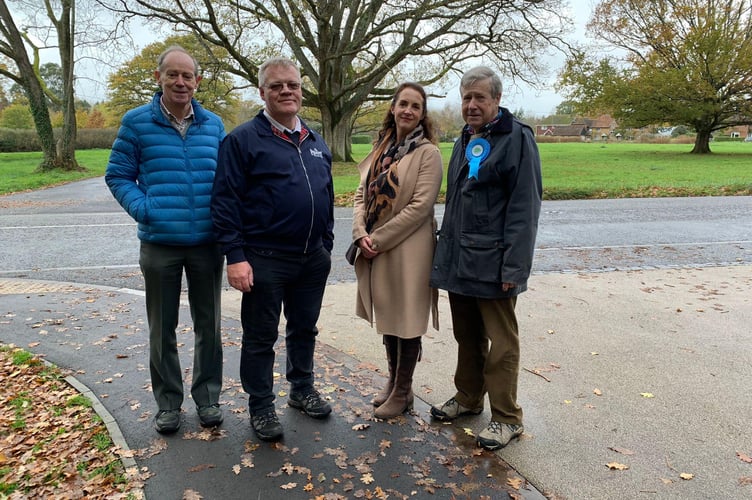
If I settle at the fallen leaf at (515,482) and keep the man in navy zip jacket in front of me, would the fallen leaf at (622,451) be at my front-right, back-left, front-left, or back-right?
back-right

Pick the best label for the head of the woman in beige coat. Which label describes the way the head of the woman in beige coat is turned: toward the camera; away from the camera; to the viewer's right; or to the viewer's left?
toward the camera

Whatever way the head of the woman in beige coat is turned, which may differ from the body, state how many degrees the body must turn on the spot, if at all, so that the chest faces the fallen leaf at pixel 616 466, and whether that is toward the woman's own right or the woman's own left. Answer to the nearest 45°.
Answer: approximately 90° to the woman's own left

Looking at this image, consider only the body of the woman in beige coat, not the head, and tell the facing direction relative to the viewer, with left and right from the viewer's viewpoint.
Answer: facing the viewer and to the left of the viewer

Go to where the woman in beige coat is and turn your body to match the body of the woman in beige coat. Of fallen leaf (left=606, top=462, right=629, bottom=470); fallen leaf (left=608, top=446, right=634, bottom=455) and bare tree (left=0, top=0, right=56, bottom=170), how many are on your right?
1

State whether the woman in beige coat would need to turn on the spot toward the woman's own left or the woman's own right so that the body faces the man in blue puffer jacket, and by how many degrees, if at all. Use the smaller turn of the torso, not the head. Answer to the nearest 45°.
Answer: approximately 45° to the woman's own right

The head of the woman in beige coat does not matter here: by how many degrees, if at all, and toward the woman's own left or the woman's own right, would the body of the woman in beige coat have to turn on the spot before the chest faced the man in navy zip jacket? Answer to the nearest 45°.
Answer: approximately 45° to the woman's own right

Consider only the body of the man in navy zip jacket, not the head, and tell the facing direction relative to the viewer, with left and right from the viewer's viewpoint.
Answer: facing the viewer and to the right of the viewer

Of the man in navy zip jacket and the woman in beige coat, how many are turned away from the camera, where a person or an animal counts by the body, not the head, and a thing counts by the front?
0

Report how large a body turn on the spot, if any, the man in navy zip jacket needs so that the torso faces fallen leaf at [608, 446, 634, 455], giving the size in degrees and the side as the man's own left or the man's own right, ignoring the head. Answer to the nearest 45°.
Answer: approximately 45° to the man's own left

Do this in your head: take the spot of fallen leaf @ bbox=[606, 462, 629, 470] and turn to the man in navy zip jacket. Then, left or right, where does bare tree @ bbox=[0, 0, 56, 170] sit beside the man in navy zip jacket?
right

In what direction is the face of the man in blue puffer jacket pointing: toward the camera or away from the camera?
toward the camera

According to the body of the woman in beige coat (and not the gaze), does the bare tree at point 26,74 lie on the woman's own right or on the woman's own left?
on the woman's own right

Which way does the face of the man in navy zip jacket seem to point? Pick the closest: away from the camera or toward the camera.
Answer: toward the camera

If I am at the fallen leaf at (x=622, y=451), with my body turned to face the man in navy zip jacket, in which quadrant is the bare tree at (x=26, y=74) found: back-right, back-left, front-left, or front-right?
front-right
